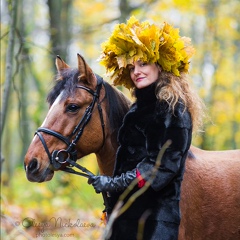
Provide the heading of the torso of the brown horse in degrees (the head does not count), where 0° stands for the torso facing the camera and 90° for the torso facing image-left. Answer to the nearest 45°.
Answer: approximately 90°
